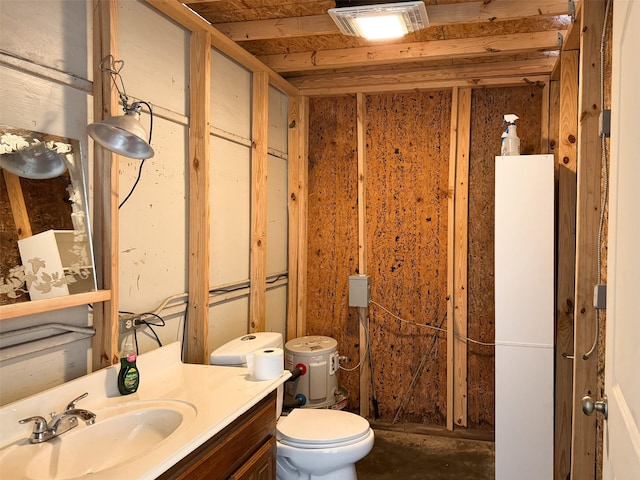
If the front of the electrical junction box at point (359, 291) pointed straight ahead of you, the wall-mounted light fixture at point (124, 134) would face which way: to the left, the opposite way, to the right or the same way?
to the left

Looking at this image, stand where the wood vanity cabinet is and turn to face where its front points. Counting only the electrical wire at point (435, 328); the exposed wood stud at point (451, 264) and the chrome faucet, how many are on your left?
2

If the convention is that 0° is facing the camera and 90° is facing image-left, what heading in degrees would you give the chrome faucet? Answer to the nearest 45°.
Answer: approximately 315°

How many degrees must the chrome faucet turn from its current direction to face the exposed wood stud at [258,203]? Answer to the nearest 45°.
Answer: approximately 90° to its left

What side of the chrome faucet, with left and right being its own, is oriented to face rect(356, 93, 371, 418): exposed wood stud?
left

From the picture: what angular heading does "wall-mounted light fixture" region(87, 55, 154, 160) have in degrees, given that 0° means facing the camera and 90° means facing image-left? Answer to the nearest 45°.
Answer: approximately 315°

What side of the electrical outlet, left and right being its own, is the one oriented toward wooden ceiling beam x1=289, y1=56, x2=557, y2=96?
left

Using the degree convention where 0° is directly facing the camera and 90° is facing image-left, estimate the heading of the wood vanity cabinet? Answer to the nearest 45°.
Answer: approximately 315°

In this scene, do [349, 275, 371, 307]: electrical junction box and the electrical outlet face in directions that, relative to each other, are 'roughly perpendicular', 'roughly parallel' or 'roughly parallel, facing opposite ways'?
roughly perpendicular
